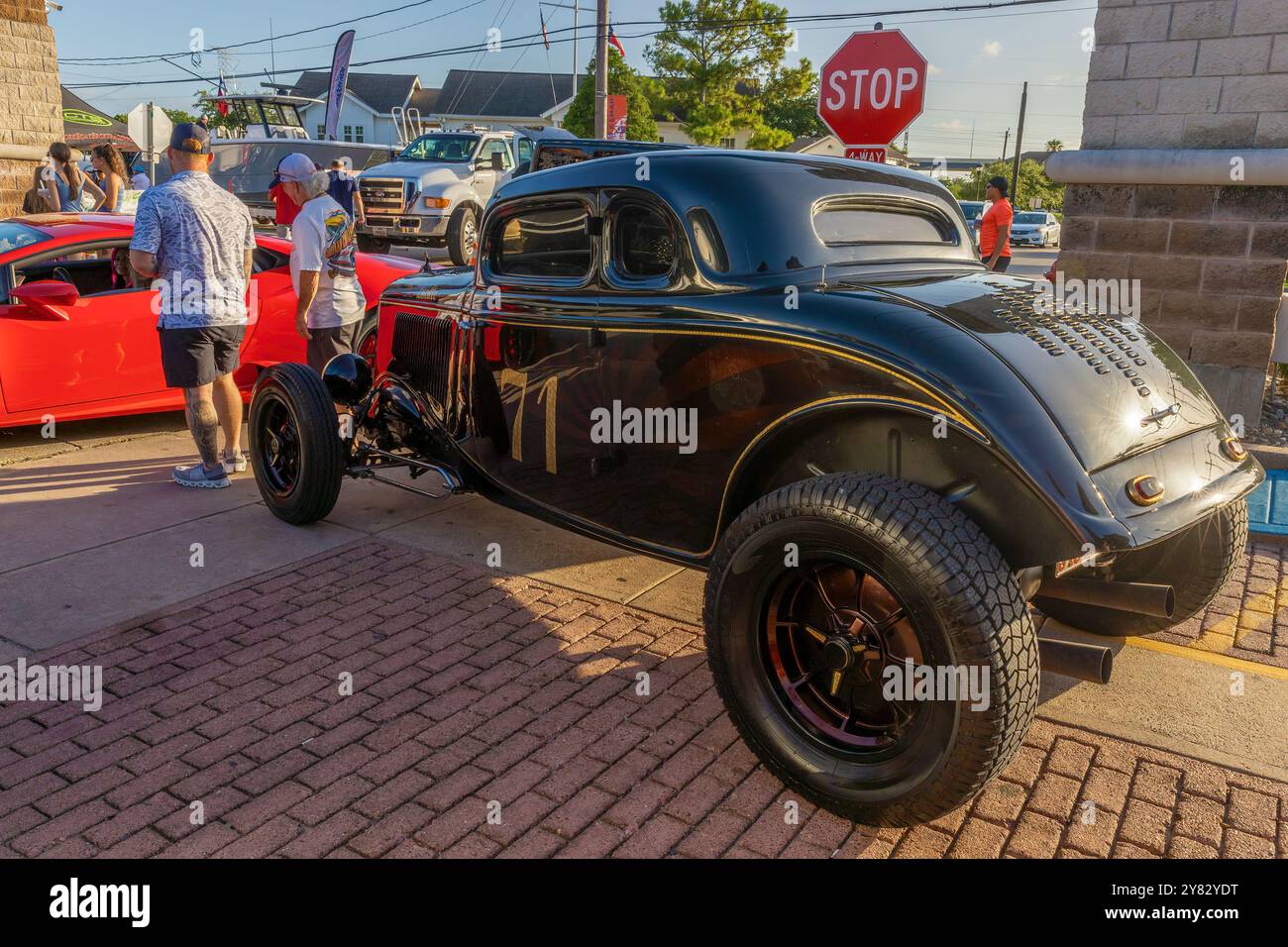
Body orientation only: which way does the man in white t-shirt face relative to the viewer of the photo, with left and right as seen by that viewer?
facing away from the viewer and to the left of the viewer

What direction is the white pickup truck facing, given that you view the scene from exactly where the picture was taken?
facing the viewer and to the left of the viewer

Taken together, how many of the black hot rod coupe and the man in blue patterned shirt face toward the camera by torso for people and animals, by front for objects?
0

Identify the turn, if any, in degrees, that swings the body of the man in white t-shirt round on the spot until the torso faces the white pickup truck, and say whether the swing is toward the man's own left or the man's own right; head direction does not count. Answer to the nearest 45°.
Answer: approximately 45° to the man's own right

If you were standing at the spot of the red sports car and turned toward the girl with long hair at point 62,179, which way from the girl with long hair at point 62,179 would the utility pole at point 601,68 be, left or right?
right

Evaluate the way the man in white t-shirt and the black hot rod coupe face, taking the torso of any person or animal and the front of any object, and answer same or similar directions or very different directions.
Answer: same or similar directions

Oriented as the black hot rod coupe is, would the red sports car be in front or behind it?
in front

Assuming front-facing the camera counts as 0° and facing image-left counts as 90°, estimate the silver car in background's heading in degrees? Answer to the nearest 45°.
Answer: approximately 45°

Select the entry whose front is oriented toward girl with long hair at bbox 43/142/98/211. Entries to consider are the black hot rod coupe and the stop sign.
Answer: the black hot rod coupe

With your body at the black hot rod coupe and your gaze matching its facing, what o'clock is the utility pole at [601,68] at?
The utility pole is roughly at 1 o'clock from the black hot rod coupe.

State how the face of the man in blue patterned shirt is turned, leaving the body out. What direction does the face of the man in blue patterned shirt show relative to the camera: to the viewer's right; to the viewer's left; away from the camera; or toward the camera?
away from the camera

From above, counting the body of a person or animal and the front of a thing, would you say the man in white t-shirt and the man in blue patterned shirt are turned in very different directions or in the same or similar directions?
same or similar directions

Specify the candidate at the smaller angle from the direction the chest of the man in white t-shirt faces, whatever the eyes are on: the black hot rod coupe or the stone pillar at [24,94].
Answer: the stone pillar

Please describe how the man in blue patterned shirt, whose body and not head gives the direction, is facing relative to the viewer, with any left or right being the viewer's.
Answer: facing away from the viewer and to the left of the viewer
